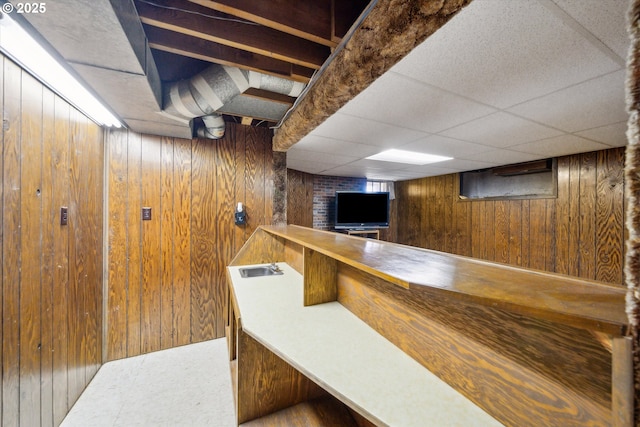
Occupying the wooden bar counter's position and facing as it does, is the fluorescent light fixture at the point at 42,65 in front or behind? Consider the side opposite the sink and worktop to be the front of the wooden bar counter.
behind

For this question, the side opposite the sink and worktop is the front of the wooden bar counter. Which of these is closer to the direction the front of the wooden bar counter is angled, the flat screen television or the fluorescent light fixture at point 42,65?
the flat screen television

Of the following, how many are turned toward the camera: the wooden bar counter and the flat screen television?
1

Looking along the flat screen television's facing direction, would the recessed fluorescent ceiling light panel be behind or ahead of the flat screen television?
ahead

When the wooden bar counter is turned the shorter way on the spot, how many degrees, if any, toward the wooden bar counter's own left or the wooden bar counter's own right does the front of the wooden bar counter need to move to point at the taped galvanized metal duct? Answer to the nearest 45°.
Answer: approximately 135° to the wooden bar counter's own left

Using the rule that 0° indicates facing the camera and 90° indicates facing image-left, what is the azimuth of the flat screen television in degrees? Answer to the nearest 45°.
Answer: approximately 0°

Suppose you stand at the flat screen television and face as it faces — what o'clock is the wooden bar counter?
The wooden bar counter is roughly at 12 o'clock from the flat screen television.

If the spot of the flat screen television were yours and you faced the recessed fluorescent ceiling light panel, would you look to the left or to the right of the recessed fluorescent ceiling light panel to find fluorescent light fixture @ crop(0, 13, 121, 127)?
right

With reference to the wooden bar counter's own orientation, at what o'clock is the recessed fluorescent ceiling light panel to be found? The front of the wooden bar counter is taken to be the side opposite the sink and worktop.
The recessed fluorescent ceiling light panel is roughly at 10 o'clock from the wooden bar counter.

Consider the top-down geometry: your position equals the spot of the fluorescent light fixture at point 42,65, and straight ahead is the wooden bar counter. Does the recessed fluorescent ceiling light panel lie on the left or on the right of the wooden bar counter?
left

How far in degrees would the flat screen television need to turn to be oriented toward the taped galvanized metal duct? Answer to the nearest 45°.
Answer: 0° — it already faces it

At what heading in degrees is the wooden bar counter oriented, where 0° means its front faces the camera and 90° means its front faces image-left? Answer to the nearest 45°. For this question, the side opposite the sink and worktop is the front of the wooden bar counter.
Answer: approximately 225°

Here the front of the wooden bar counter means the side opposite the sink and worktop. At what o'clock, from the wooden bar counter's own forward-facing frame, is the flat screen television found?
The flat screen television is roughly at 10 o'clock from the wooden bar counter.
